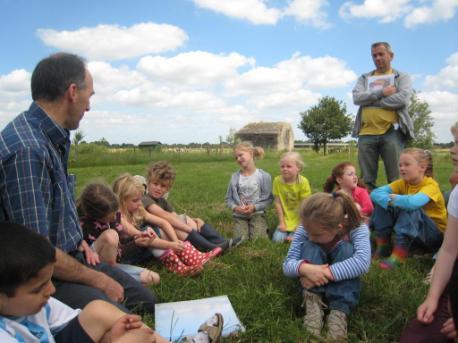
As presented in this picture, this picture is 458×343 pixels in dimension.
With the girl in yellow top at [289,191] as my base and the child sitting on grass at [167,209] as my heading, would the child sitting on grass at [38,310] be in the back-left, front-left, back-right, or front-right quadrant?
front-left

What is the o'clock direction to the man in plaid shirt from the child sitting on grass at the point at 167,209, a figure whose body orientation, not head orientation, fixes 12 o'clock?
The man in plaid shirt is roughly at 2 o'clock from the child sitting on grass.

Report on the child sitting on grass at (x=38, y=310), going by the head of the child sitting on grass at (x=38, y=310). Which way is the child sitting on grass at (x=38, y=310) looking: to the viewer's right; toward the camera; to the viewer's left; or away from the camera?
to the viewer's right

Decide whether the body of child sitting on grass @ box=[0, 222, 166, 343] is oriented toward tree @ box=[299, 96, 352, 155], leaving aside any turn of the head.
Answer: no

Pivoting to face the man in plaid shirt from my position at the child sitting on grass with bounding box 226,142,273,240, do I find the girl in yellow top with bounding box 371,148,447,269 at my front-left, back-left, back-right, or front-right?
front-left

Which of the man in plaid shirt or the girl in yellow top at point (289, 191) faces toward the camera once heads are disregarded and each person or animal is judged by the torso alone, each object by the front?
the girl in yellow top

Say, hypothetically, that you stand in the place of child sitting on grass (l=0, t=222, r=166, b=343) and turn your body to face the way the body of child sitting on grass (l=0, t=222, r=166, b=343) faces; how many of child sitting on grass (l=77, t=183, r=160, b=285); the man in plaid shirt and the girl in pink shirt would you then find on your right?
0

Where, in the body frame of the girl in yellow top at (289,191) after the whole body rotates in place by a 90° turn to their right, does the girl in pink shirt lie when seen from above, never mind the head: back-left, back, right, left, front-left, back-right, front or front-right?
back-left

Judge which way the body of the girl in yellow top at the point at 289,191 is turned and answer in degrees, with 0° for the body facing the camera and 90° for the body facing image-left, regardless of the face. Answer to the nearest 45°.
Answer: approximately 0°

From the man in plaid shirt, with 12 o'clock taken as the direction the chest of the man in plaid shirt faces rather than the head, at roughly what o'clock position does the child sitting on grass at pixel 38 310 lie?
The child sitting on grass is roughly at 3 o'clock from the man in plaid shirt.

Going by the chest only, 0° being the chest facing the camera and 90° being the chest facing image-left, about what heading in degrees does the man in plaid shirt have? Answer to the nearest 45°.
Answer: approximately 270°

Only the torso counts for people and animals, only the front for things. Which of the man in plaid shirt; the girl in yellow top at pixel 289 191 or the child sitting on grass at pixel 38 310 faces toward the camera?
the girl in yellow top

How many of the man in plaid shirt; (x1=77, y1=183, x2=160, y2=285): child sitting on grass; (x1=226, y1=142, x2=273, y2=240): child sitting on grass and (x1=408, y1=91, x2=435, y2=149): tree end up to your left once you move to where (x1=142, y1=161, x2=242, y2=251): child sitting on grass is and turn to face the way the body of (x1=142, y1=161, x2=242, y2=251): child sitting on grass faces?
2

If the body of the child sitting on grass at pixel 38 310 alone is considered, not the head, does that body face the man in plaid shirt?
no

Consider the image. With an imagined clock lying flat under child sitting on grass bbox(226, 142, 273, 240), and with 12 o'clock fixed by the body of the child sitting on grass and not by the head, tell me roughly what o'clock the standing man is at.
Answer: The standing man is roughly at 9 o'clock from the child sitting on grass.

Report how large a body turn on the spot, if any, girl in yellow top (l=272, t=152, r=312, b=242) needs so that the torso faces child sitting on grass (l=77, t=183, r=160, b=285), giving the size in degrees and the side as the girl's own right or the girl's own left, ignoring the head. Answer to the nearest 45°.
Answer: approximately 45° to the girl's own right

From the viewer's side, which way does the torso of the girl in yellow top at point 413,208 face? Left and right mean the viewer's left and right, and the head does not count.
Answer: facing the viewer and to the left of the viewer

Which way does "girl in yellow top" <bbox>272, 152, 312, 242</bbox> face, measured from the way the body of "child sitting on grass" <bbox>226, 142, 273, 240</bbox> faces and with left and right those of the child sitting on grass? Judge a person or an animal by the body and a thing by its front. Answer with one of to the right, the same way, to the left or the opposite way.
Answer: the same way

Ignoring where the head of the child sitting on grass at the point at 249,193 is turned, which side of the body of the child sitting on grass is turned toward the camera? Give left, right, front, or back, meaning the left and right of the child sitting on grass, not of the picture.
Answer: front

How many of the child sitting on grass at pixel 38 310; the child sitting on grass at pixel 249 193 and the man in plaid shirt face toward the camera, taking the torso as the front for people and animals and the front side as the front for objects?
1

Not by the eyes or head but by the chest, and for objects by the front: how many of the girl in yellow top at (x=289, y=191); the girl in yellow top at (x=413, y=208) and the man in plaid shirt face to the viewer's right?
1

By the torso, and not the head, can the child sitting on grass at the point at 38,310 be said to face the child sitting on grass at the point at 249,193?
no
